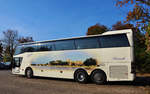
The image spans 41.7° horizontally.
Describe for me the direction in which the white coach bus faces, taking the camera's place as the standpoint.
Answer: facing away from the viewer and to the left of the viewer

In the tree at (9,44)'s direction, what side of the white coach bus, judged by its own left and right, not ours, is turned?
front
